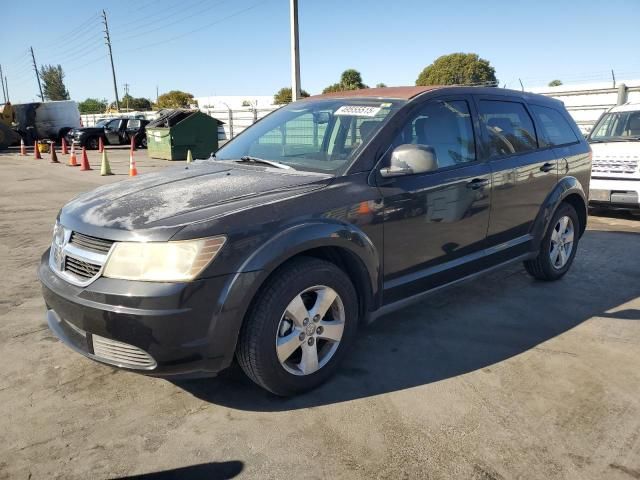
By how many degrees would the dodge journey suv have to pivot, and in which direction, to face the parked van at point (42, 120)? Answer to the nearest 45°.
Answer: approximately 90° to its right

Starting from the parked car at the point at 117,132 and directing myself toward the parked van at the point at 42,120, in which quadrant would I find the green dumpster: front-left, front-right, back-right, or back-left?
back-left

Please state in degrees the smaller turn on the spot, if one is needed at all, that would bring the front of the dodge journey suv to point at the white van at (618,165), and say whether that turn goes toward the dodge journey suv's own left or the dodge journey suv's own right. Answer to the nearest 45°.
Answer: approximately 180°

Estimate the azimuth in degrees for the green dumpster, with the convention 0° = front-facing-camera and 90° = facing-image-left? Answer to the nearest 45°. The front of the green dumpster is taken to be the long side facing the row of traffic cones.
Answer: approximately 45°

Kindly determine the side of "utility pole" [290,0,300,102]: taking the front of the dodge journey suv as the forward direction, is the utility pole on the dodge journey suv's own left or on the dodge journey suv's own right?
on the dodge journey suv's own right

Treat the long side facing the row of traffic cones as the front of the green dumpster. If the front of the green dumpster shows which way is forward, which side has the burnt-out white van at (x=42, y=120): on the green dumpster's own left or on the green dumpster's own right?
on the green dumpster's own right

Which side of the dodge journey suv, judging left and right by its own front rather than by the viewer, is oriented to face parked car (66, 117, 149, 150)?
right

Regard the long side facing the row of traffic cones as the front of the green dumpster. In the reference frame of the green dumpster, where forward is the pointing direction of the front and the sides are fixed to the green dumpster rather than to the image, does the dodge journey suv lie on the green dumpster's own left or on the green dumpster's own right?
on the green dumpster's own left

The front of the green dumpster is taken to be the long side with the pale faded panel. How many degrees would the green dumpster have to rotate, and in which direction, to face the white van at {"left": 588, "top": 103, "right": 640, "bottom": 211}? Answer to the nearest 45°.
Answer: approximately 90° to its left
